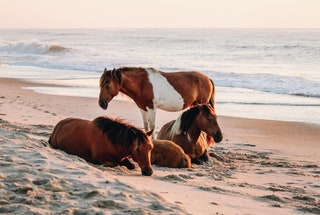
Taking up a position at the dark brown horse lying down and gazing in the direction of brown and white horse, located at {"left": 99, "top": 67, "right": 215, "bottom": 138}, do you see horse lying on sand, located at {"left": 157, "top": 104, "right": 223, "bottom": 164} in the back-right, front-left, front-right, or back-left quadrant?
front-right

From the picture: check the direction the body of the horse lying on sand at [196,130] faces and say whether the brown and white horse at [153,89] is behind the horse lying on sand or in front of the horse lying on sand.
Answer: behind

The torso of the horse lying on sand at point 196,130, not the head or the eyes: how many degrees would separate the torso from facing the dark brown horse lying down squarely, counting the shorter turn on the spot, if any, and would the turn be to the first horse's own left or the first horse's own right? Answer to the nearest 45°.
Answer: approximately 90° to the first horse's own right

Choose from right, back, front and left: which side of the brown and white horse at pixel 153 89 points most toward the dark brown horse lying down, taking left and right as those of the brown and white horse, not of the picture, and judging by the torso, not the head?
left

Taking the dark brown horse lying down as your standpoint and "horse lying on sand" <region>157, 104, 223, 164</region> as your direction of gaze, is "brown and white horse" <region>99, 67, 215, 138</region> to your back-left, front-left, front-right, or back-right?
front-left

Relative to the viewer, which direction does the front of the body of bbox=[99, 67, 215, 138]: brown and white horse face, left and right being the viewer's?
facing to the left of the viewer

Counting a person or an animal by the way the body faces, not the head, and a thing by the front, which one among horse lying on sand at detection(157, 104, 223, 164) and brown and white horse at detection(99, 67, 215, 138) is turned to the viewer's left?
the brown and white horse

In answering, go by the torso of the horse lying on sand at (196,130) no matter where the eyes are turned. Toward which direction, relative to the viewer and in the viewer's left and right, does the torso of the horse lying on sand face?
facing the viewer and to the right of the viewer

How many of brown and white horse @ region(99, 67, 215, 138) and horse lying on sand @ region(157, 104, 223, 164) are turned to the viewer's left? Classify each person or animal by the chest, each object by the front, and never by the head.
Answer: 1
